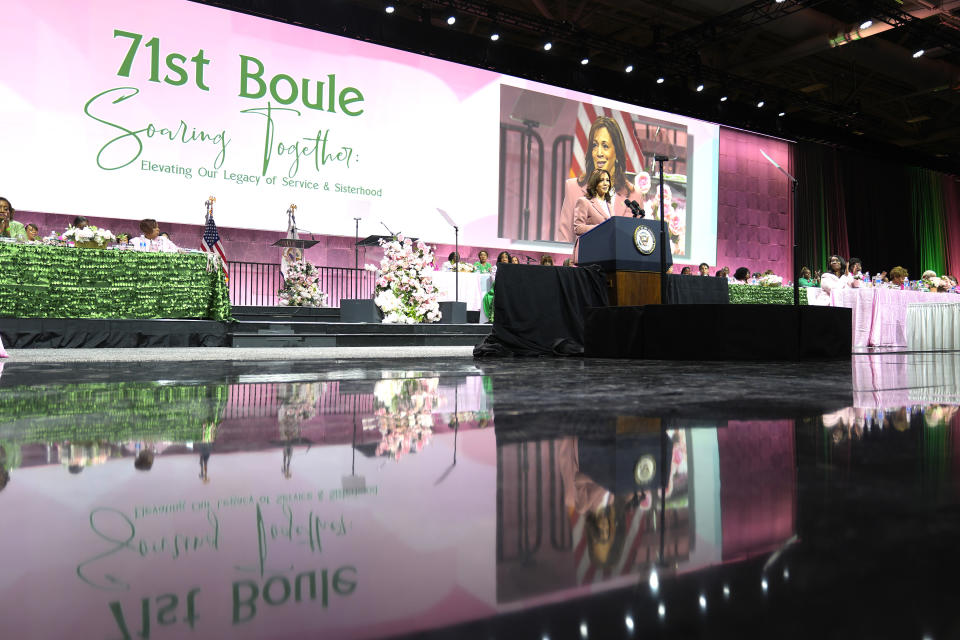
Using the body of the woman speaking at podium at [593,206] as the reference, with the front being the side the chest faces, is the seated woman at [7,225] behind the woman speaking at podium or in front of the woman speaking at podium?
behind

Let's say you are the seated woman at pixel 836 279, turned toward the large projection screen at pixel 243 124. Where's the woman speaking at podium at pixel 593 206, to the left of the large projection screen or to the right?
left

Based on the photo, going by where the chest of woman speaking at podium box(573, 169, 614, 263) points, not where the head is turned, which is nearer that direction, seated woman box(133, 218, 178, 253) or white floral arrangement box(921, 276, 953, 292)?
the white floral arrangement

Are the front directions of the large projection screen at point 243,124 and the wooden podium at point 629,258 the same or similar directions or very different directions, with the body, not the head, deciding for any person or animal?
same or similar directions

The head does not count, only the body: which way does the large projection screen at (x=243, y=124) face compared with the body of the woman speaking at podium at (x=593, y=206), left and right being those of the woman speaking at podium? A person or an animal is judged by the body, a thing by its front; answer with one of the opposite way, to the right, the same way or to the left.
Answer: the same way

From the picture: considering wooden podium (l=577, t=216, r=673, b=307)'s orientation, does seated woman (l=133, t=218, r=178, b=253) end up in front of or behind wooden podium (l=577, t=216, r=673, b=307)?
behind

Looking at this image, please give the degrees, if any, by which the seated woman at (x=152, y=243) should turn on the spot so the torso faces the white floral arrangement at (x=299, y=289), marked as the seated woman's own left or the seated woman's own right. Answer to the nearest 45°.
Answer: approximately 90° to the seated woman's own left

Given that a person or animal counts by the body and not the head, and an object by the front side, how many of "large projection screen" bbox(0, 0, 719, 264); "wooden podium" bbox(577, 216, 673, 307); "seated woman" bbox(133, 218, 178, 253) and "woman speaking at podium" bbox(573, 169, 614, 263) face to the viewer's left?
0

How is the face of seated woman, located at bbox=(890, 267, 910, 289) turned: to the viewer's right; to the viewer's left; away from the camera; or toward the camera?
toward the camera

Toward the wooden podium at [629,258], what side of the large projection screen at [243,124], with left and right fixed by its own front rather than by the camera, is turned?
front

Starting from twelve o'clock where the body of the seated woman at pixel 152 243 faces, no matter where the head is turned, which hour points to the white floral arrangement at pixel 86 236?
The white floral arrangement is roughly at 3 o'clock from the seated woman.

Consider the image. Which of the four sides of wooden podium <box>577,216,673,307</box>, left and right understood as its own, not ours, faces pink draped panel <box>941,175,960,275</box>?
left

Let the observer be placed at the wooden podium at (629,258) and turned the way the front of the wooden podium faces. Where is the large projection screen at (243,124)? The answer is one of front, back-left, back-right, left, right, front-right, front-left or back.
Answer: back

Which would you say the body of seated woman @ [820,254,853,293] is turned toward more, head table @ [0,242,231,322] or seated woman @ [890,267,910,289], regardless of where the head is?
the head table

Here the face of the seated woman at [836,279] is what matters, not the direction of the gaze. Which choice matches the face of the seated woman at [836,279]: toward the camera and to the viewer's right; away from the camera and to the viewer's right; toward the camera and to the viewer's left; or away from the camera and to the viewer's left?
toward the camera and to the viewer's left

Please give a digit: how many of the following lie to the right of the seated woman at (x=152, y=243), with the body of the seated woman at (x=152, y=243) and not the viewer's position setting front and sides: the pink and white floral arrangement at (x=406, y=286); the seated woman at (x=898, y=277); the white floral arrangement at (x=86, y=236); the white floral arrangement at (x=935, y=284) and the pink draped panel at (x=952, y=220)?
1
